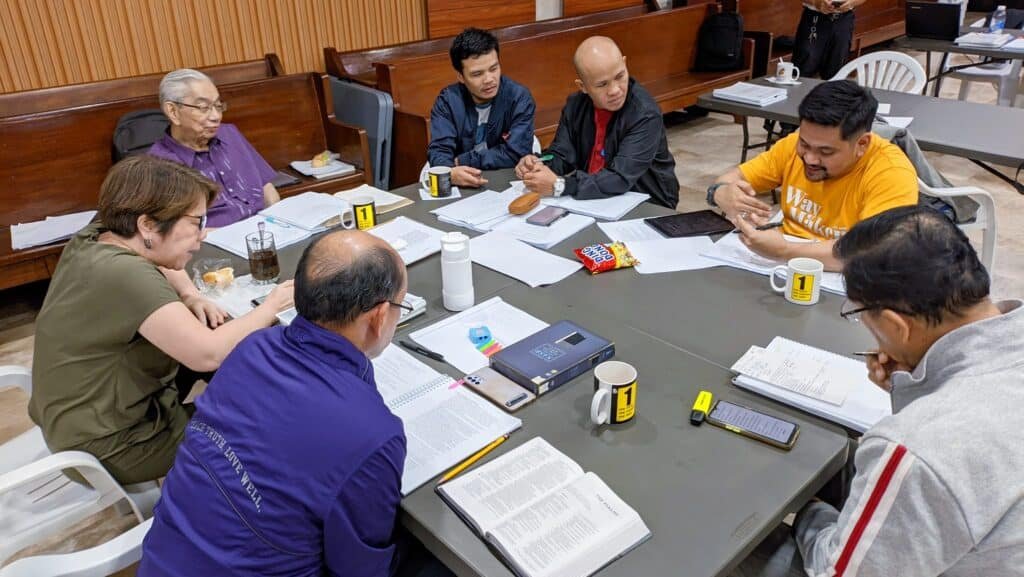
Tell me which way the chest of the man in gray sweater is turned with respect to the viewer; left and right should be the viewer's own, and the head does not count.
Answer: facing away from the viewer and to the left of the viewer

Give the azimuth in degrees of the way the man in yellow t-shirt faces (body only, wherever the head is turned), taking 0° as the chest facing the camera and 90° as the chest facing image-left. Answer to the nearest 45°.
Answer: approximately 45°

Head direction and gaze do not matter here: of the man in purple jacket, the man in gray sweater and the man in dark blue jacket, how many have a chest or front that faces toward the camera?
1

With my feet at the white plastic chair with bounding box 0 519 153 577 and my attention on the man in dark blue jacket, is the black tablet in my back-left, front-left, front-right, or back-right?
front-right

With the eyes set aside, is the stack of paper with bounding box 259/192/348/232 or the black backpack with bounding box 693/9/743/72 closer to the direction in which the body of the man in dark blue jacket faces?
the stack of paper

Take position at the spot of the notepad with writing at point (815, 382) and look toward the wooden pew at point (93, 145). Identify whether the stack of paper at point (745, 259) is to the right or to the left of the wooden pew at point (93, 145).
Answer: right

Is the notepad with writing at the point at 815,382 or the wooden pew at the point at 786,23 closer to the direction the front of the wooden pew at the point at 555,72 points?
the notepad with writing

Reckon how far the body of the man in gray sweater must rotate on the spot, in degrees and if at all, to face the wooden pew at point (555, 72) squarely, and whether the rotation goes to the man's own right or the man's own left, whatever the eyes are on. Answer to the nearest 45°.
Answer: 0° — they already face it

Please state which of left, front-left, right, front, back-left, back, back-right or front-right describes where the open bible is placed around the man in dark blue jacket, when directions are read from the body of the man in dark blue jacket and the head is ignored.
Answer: front

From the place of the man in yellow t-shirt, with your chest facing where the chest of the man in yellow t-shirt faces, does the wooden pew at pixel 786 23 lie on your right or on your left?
on your right

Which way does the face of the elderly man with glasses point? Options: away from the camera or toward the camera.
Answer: toward the camera

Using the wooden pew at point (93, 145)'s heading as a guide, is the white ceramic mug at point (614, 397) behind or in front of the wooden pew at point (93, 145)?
in front

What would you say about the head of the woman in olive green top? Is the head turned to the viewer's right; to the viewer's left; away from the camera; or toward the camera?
to the viewer's right
